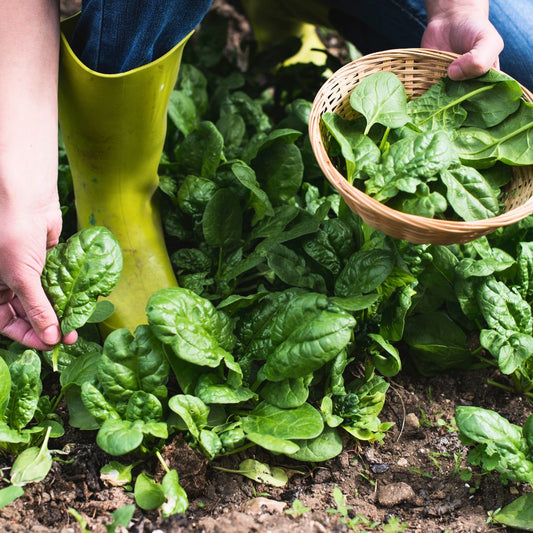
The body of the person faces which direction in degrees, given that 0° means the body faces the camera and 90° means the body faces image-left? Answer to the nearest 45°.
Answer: approximately 0°

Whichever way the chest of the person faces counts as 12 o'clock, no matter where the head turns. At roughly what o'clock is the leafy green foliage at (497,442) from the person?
The leafy green foliage is roughly at 10 o'clock from the person.
